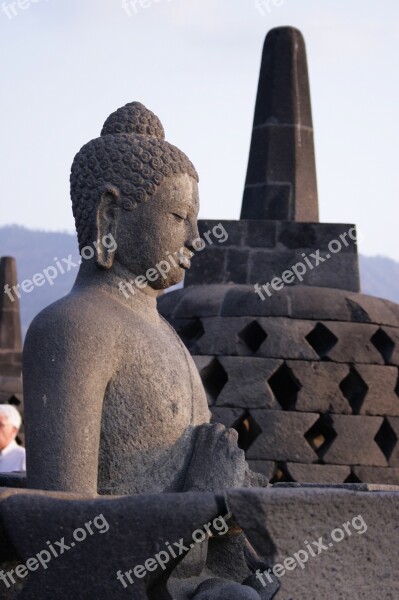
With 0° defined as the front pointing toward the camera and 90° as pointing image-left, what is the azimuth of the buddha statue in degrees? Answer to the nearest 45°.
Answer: approximately 315°

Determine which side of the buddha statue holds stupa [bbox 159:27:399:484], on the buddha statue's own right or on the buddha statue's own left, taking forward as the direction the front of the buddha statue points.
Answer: on the buddha statue's own left

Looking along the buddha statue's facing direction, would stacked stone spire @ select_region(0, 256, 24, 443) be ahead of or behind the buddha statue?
behind
